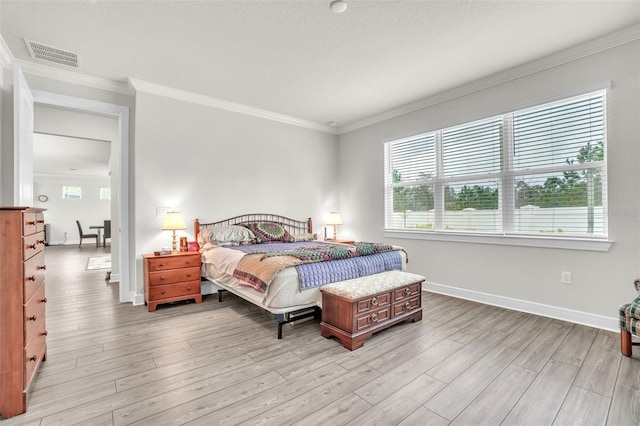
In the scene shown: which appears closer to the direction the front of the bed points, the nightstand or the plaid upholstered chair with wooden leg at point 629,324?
the plaid upholstered chair with wooden leg

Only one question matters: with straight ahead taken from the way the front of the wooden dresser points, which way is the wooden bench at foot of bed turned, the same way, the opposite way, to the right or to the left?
to the right

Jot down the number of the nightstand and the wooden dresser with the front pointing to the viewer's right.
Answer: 1

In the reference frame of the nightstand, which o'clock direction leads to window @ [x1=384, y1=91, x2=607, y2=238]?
The window is roughly at 10 o'clock from the nightstand.

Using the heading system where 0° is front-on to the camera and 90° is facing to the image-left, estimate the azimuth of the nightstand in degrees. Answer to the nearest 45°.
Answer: approximately 0°

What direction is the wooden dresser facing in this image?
to the viewer's right

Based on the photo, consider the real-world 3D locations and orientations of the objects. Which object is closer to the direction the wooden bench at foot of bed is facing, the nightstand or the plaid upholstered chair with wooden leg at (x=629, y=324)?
the plaid upholstered chair with wooden leg

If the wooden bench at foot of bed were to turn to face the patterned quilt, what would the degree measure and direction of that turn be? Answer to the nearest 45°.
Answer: approximately 135° to its right

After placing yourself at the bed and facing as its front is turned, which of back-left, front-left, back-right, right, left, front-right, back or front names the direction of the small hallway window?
back
